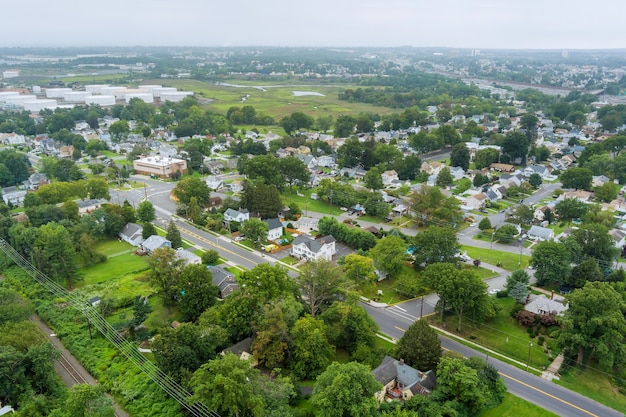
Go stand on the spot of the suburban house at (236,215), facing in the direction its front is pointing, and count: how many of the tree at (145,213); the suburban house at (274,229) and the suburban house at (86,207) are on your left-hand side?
1

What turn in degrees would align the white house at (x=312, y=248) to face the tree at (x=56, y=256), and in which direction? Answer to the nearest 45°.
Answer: approximately 45° to its right

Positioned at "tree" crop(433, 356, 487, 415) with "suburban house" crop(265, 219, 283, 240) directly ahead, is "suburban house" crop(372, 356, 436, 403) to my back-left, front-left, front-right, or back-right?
front-left

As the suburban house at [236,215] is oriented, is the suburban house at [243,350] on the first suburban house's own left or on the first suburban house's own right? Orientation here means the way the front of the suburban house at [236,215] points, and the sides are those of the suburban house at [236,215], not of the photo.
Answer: on the first suburban house's own left

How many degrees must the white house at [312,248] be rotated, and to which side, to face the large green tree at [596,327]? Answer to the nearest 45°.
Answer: approximately 90° to its left

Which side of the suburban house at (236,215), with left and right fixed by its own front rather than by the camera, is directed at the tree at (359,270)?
left

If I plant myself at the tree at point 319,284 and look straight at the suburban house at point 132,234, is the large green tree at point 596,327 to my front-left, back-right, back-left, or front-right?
back-right

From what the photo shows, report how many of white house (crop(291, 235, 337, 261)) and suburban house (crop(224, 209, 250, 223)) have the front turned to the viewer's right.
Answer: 0

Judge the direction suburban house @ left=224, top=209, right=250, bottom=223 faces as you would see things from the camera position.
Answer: facing the viewer and to the left of the viewer

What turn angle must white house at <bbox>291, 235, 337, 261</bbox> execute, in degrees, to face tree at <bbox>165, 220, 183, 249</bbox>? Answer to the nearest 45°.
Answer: approximately 45° to its right

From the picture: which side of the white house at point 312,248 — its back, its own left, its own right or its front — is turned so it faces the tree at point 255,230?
right

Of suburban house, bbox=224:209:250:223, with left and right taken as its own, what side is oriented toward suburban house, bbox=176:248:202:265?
front

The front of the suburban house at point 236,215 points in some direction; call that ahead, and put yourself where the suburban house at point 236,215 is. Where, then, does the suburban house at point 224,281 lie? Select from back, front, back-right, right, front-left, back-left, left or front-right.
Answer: front-left

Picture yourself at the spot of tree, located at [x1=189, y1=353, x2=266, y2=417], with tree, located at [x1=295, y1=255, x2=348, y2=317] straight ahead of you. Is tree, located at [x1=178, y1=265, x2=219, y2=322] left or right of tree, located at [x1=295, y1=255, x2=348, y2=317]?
left

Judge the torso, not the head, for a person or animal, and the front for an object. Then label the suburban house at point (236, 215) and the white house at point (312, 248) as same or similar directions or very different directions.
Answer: same or similar directions

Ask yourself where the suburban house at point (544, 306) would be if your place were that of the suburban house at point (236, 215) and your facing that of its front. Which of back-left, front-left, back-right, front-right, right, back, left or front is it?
left

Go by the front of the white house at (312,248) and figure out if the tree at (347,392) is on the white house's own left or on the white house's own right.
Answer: on the white house's own left

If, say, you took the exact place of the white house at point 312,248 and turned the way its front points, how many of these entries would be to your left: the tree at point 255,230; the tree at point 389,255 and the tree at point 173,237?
1

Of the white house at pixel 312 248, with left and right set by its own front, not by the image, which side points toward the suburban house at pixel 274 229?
right
